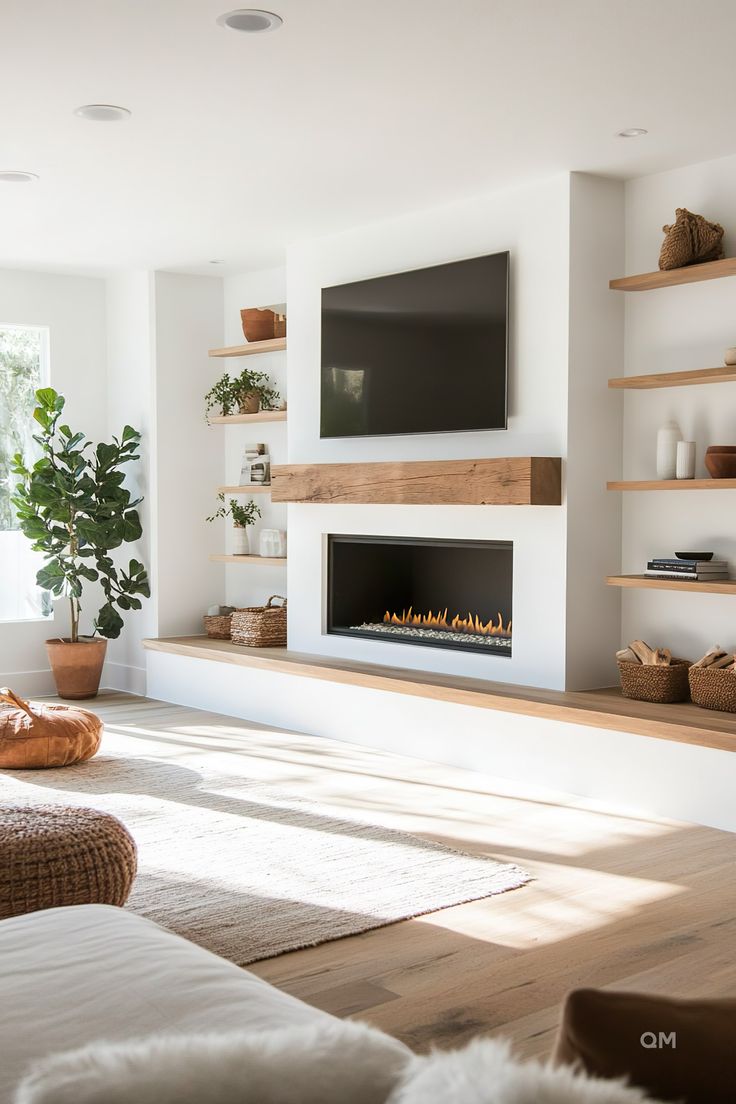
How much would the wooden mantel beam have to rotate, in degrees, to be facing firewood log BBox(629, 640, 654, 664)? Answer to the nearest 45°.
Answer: approximately 90° to its left

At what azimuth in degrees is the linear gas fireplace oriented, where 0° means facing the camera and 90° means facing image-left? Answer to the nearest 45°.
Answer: approximately 45°

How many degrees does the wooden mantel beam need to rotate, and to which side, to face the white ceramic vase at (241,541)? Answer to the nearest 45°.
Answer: approximately 90° to its right

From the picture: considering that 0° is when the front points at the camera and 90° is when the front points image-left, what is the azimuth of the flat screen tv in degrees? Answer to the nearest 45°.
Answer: approximately 45°

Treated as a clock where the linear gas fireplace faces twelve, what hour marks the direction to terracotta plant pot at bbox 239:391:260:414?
The terracotta plant pot is roughly at 3 o'clock from the linear gas fireplace.
